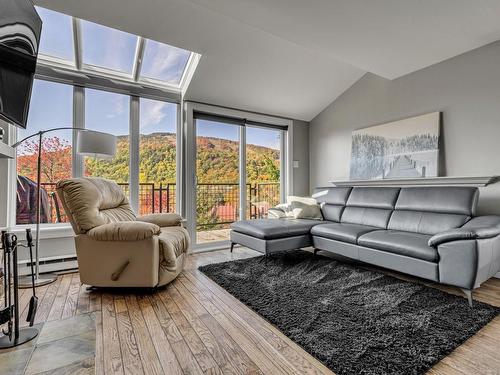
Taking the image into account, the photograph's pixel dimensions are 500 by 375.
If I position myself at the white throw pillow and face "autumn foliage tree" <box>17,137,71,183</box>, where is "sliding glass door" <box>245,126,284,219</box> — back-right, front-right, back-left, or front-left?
front-right

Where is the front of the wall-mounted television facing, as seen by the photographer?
facing the viewer and to the right of the viewer

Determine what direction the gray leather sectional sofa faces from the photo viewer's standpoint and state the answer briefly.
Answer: facing the viewer and to the left of the viewer

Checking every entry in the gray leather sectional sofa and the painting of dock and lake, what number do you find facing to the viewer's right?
0

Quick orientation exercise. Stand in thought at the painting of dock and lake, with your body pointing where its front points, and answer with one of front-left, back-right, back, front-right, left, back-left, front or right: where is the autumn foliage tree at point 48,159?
front

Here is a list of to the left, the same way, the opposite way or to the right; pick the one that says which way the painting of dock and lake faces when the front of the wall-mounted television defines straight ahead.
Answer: the opposite way

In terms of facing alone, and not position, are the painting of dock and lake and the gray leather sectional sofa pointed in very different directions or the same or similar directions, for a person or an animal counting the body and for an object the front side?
same or similar directions

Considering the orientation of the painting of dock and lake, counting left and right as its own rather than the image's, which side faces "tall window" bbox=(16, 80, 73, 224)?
front

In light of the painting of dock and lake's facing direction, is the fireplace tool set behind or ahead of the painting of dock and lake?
ahead

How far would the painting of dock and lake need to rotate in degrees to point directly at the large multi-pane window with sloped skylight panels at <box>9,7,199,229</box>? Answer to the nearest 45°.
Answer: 0° — it already faces it

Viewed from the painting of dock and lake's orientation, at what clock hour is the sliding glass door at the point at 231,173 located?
The sliding glass door is roughly at 1 o'clock from the painting of dock and lake.

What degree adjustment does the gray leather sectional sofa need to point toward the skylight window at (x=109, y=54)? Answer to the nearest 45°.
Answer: approximately 45° to its right

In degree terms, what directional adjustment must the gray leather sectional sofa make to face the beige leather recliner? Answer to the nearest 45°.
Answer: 0° — it already faces it

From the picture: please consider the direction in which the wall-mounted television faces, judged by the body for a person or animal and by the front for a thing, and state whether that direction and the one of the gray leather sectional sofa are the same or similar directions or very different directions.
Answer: very different directions
